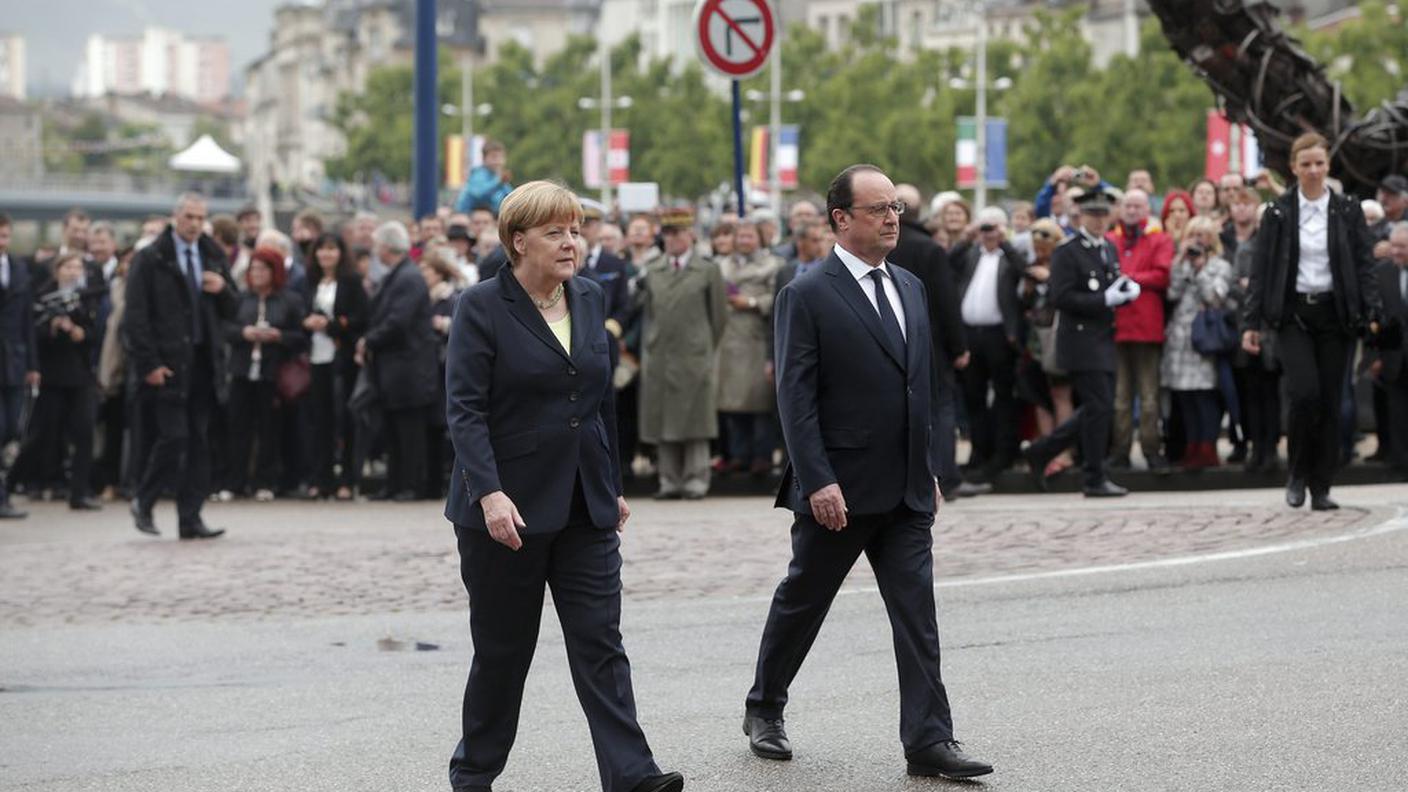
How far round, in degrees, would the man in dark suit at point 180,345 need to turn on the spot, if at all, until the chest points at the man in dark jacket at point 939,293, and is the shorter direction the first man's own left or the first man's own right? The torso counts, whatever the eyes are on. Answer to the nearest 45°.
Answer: approximately 45° to the first man's own left

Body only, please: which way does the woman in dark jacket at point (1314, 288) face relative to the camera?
toward the camera

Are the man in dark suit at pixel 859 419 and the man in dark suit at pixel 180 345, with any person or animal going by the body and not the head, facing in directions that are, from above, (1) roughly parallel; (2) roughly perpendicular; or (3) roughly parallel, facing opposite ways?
roughly parallel

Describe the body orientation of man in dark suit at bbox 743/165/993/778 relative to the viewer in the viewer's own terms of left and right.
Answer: facing the viewer and to the right of the viewer

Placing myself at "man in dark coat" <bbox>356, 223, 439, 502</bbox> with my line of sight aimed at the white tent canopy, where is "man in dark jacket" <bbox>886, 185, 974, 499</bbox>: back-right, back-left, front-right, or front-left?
back-right

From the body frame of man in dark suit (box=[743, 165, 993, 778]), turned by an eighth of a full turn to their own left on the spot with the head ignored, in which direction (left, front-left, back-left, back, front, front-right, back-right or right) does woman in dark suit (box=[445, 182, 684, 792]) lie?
back-right

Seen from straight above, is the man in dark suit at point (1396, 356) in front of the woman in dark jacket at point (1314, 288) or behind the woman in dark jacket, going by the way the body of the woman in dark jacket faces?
behind

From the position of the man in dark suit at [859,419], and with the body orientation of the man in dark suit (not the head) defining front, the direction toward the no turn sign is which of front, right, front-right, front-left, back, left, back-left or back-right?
back-left

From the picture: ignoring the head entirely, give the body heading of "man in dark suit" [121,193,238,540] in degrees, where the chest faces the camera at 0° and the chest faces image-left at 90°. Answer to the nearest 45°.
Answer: approximately 315°
